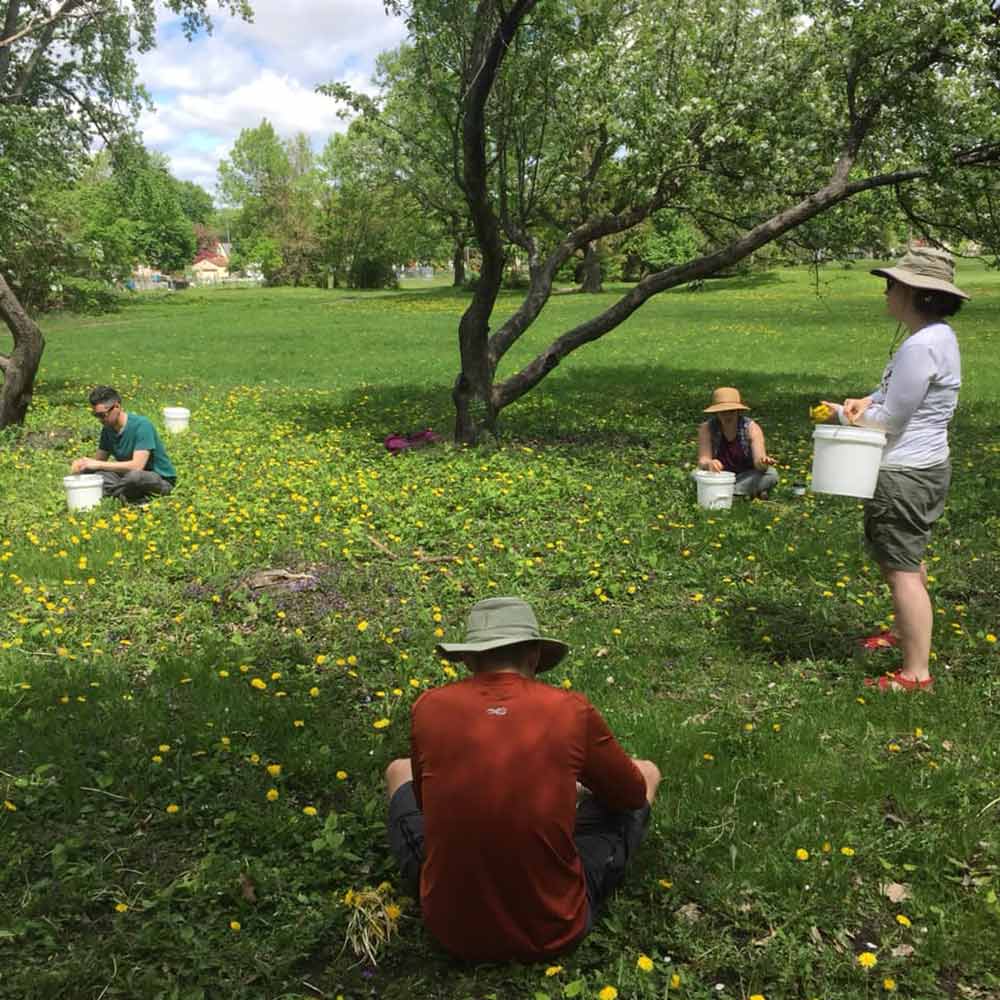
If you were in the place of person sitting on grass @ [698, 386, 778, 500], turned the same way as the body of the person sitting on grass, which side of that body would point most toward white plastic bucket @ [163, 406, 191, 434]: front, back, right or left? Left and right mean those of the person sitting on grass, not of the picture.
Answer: right

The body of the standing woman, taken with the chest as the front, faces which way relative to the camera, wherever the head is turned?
to the viewer's left

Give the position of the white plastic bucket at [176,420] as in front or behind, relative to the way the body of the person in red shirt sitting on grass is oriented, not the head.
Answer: in front

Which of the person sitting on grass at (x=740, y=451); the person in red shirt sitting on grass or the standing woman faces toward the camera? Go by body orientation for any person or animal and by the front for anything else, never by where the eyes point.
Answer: the person sitting on grass

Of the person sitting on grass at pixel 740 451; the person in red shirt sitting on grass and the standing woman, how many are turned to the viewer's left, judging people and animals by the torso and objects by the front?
1

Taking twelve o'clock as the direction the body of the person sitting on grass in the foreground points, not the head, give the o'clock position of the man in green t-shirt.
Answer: The man in green t-shirt is roughly at 11 o'clock from the person sitting on grass in the foreground.

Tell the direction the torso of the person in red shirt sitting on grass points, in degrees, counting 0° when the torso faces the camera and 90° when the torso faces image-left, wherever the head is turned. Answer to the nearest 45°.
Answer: approximately 180°

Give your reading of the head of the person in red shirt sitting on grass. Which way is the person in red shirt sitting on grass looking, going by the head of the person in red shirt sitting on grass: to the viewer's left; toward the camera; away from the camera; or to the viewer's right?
away from the camera
